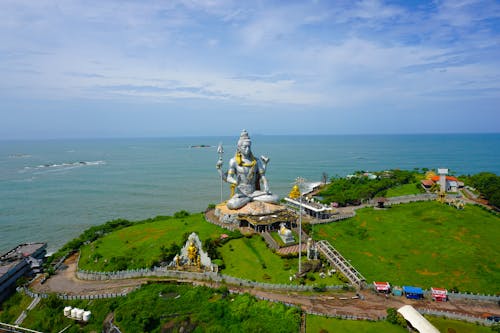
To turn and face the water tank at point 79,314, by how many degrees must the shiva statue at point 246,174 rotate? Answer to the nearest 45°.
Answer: approximately 90° to its right

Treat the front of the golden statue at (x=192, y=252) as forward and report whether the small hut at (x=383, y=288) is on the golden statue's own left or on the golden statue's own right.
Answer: on the golden statue's own left

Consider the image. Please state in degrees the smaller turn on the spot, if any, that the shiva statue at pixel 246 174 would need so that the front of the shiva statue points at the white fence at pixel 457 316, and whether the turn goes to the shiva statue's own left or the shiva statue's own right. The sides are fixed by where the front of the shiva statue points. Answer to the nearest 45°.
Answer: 0° — it already faces it

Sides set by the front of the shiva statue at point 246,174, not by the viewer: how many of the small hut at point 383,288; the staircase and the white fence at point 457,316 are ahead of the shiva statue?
3

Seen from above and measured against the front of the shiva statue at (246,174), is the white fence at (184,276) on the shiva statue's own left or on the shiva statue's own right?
on the shiva statue's own right

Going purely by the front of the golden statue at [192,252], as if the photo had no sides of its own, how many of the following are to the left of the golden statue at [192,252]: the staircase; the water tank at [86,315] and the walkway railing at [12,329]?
1

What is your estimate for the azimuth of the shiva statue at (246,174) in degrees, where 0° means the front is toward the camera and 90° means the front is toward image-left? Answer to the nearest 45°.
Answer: approximately 315°

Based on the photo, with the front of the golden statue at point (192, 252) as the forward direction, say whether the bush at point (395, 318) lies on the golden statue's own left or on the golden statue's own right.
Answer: on the golden statue's own left

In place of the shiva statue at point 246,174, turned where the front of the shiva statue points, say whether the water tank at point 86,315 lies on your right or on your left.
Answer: on your right

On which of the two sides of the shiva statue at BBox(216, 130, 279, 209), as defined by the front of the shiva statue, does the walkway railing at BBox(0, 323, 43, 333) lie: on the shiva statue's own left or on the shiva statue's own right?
on the shiva statue's own right

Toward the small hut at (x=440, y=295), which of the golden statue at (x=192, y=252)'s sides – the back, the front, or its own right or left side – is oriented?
left

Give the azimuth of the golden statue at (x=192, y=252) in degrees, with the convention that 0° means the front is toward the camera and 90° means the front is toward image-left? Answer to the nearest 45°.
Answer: approximately 0°

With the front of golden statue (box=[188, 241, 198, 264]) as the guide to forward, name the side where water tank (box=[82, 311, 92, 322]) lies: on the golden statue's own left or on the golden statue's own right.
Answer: on the golden statue's own right

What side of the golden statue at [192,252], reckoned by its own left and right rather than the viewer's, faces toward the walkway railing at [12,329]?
front
